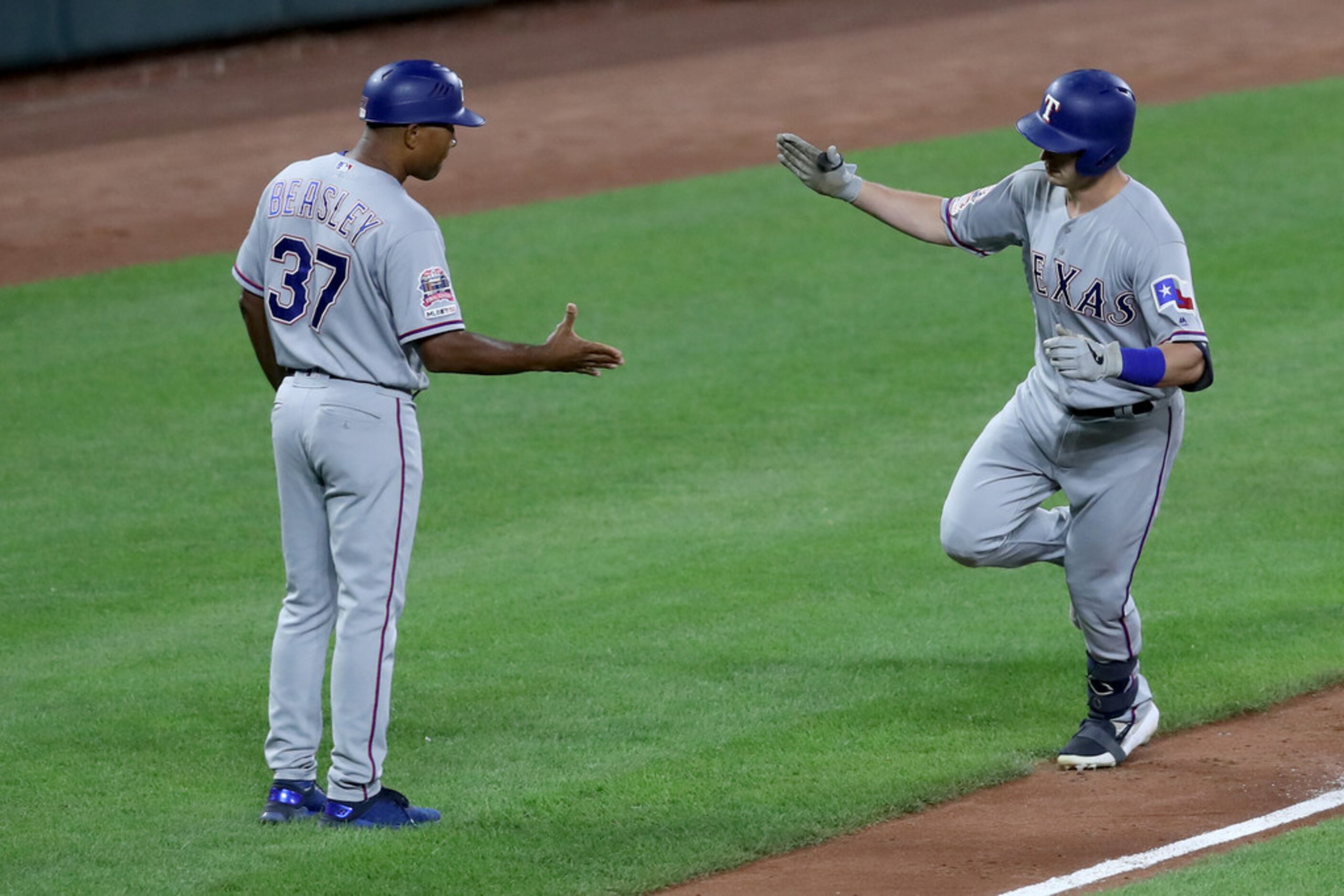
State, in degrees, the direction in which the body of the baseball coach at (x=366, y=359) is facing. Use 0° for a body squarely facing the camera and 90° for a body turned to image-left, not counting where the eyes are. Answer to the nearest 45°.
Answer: approximately 225°

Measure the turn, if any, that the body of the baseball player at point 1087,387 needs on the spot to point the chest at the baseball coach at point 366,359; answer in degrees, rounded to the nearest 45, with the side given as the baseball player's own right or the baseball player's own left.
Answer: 0° — they already face them

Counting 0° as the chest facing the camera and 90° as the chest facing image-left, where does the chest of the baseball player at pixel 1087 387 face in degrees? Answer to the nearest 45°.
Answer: approximately 45°

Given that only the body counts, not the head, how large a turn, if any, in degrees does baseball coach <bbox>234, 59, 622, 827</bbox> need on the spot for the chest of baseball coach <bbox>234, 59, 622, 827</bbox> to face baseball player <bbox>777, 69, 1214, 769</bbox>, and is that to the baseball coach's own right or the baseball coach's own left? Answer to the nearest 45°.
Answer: approximately 45° to the baseball coach's own right

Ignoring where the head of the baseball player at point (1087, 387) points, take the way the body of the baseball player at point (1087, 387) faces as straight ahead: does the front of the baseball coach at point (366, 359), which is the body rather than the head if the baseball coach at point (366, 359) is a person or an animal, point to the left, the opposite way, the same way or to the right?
the opposite way
